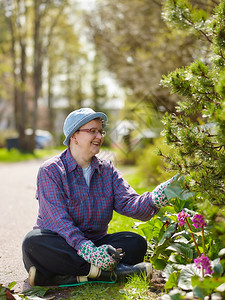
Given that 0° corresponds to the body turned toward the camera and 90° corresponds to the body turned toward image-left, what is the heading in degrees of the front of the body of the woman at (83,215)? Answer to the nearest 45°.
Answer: approximately 315°

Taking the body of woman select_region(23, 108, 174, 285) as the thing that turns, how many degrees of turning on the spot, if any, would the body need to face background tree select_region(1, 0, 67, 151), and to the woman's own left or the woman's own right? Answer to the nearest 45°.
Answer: approximately 135° to the woman's own left

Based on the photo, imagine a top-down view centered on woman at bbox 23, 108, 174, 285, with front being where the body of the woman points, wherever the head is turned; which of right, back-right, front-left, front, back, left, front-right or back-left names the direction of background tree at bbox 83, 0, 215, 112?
back-left

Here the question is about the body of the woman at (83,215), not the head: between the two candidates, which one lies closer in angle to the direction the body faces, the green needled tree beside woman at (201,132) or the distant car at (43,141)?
the green needled tree beside woman

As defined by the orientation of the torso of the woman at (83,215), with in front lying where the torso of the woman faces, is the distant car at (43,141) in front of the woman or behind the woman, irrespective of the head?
behind
